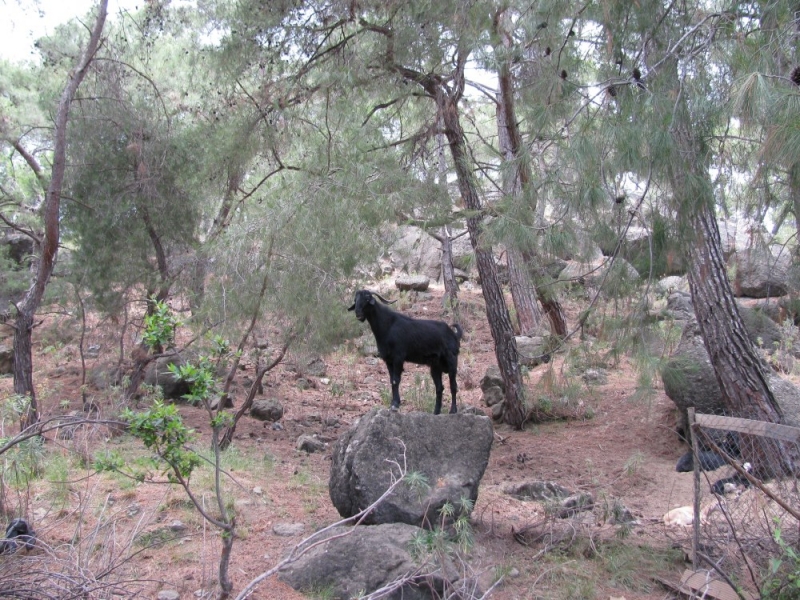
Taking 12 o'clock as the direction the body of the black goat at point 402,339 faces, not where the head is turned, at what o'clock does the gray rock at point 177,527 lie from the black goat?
The gray rock is roughly at 11 o'clock from the black goat.

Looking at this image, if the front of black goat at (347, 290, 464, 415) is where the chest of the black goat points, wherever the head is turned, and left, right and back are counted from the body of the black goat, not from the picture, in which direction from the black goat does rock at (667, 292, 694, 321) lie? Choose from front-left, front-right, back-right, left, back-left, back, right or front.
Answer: back-right

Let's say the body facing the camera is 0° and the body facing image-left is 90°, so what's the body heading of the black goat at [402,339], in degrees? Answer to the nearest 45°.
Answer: approximately 90°

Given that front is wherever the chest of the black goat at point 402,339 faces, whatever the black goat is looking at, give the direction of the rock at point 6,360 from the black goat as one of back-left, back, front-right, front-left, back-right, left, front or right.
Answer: front-right

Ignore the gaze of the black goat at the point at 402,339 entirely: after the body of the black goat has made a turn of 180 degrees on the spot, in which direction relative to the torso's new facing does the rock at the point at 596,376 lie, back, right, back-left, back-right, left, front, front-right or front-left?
front-left

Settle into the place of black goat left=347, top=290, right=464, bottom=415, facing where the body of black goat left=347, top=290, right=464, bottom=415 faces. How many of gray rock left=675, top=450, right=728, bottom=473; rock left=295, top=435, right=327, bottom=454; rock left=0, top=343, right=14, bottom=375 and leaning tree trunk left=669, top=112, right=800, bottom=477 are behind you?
2

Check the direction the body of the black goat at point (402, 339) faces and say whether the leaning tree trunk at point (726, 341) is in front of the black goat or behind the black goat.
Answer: behind
